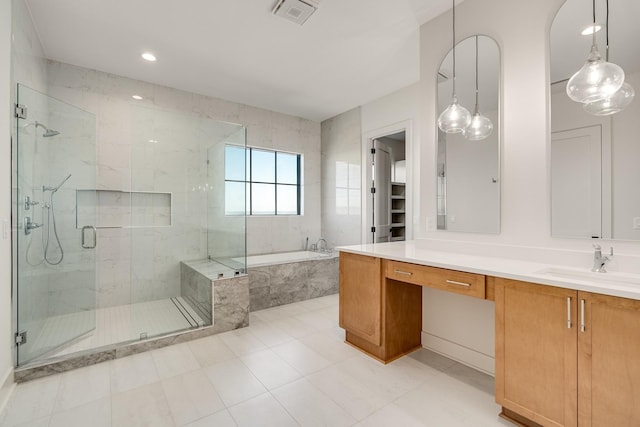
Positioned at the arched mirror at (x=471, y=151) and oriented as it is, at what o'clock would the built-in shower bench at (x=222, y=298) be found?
The built-in shower bench is roughly at 1 o'clock from the arched mirror.

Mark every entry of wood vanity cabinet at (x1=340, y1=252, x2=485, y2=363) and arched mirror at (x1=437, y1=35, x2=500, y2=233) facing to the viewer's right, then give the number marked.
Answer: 0

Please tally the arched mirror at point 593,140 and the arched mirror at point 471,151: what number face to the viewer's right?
0

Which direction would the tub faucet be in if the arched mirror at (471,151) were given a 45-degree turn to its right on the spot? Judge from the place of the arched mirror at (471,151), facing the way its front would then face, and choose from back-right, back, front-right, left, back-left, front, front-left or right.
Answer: front-right

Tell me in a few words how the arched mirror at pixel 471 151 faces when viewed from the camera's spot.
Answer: facing the viewer and to the left of the viewer

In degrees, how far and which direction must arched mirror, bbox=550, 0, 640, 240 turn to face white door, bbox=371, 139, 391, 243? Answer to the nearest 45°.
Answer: approximately 135° to its right

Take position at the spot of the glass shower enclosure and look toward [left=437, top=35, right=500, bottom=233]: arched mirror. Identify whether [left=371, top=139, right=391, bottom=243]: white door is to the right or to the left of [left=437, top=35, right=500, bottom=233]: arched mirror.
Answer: left

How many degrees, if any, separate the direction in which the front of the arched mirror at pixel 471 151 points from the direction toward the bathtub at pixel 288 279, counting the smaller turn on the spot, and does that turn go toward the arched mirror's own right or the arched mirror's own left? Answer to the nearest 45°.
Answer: approximately 45° to the arched mirror's own right

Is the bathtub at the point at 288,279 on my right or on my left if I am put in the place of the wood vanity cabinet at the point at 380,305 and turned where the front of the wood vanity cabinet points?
on my right

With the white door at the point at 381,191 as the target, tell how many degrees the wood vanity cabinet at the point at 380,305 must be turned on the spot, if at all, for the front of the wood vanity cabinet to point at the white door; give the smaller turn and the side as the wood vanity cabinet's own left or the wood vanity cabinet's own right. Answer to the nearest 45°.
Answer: approximately 135° to the wood vanity cabinet's own right
